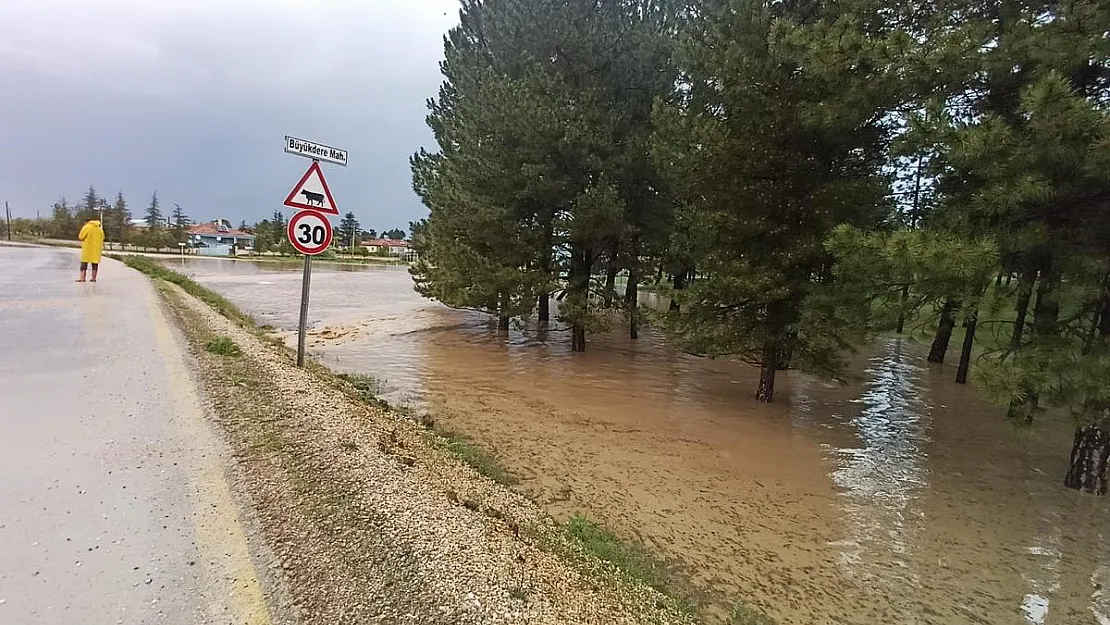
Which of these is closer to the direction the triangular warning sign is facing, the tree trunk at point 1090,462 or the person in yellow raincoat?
the tree trunk

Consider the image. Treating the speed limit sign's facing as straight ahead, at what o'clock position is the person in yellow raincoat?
The person in yellow raincoat is roughly at 5 o'clock from the speed limit sign.

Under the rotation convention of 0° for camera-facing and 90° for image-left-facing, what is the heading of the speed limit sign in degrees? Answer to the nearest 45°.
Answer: approximately 0°

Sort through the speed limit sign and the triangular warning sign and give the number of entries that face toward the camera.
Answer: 2

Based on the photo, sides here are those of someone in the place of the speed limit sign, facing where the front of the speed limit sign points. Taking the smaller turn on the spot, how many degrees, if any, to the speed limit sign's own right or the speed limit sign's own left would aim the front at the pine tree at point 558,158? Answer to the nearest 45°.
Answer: approximately 135° to the speed limit sign's own left

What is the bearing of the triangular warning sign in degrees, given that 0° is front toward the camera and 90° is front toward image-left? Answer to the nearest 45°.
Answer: approximately 0°

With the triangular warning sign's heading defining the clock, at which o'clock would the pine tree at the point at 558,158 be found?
The pine tree is roughly at 8 o'clock from the triangular warning sign.

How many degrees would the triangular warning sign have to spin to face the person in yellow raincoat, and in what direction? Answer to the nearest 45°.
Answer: approximately 135° to its right

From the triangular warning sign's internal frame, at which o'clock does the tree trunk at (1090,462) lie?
The tree trunk is roughly at 10 o'clock from the triangular warning sign.

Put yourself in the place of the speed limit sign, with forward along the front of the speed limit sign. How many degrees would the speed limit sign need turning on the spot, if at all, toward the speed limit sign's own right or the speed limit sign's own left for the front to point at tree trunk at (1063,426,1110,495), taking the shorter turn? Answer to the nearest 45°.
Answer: approximately 45° to the speed limit sign's own left
